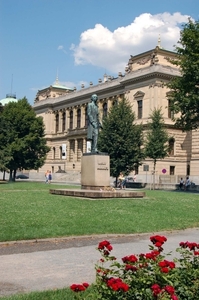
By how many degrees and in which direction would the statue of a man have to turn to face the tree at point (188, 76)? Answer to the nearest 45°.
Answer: approximately 90° to its left

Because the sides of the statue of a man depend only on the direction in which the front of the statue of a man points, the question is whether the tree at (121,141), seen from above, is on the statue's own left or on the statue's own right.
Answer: on the statue's own left

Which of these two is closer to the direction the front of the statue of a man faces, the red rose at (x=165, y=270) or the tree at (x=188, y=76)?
the red rose

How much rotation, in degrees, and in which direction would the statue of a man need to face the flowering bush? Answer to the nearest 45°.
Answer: approximately 45° to its right

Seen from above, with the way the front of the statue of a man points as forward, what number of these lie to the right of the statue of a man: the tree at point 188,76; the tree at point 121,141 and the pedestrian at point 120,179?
0

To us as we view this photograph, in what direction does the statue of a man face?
facing the viewer and to the right of the viewer

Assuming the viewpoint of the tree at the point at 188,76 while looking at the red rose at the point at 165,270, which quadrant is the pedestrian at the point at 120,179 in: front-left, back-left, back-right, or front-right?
back-right

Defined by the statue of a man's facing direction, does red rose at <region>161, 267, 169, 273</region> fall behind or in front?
in front

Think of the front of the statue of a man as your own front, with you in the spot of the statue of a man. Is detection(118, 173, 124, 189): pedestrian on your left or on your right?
on your left

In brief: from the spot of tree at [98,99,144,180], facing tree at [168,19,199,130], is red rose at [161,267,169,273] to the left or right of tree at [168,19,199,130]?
right
